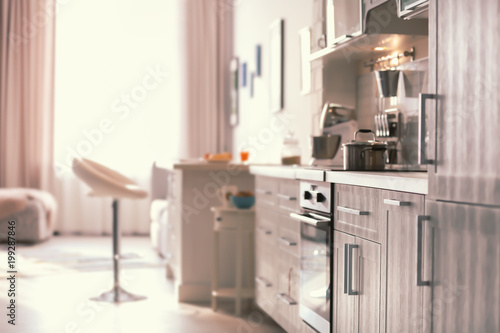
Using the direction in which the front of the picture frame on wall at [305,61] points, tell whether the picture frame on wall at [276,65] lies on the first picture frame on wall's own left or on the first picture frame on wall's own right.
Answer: on the first picture frame on wall's own right

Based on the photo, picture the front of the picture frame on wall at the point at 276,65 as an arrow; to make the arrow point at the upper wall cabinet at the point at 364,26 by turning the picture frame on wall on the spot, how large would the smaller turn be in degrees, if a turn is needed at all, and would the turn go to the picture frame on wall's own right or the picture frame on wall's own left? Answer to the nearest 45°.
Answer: approximately 90° to the picture frame on wall's own left

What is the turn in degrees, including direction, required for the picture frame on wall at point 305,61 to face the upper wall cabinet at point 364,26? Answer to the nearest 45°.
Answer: approximately 90° to its left

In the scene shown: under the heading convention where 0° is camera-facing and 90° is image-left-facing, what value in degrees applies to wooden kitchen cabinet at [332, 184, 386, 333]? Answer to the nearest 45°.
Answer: approximately 45°

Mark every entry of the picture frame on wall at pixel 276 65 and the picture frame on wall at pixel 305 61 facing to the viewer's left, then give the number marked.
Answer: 2

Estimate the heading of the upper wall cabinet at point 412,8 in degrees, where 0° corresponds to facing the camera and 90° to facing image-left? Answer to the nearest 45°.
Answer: approximately 45°

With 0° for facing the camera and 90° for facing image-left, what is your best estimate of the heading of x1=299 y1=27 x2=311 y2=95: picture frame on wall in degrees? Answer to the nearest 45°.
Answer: approximately 90°

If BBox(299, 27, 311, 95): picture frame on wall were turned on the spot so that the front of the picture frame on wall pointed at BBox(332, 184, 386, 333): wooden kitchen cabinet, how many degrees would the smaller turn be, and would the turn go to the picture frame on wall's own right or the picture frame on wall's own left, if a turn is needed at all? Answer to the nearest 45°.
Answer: approximately 90° to the picture frame on wall's own left
